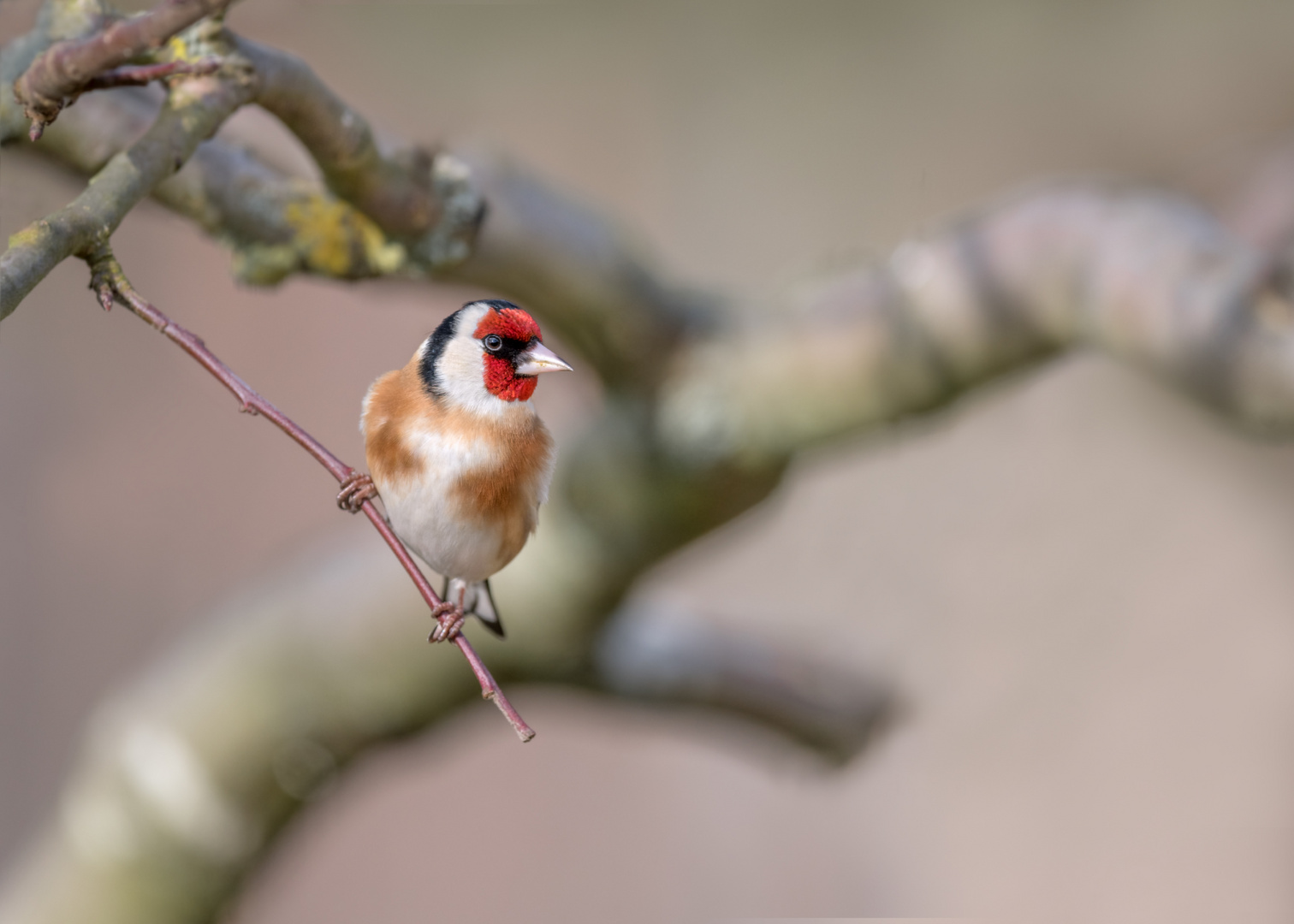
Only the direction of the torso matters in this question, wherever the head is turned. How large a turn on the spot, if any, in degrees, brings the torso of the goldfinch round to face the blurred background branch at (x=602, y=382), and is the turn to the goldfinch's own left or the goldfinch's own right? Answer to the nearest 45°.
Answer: approximately 180°

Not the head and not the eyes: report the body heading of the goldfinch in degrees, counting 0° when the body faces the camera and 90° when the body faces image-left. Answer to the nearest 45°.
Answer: approximately 0°
